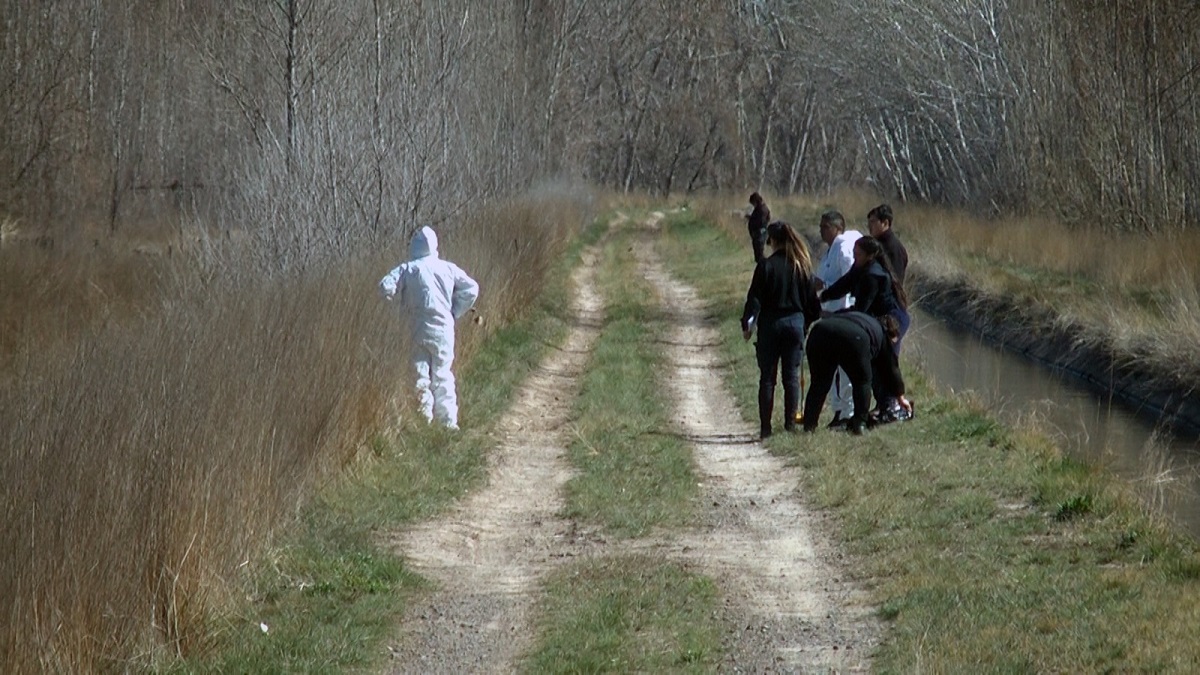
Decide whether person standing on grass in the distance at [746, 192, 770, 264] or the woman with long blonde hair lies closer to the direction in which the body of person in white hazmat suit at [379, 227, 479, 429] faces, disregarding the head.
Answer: the person standing on grass in the distance

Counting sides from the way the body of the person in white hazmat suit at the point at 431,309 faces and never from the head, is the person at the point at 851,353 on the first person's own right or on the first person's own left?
on the first person's own right

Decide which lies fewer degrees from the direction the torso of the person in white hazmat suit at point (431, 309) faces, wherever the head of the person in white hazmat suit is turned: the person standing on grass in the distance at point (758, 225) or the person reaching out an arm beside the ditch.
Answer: the person standing on grass in the distance

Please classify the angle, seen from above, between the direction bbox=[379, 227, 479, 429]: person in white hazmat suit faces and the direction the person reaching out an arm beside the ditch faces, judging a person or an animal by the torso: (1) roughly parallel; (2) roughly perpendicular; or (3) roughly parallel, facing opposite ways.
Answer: roughly perpendicular

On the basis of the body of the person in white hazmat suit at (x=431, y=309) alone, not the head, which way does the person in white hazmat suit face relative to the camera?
away from the camera

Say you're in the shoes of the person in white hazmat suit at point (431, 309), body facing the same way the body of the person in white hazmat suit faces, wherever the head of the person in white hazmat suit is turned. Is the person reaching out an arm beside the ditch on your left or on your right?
on your right
